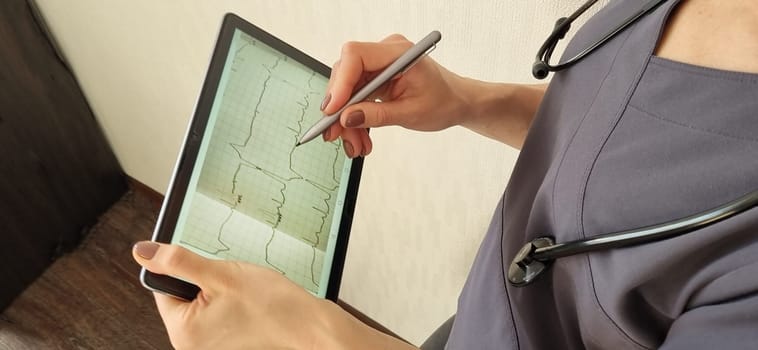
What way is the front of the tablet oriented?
toward the camera
